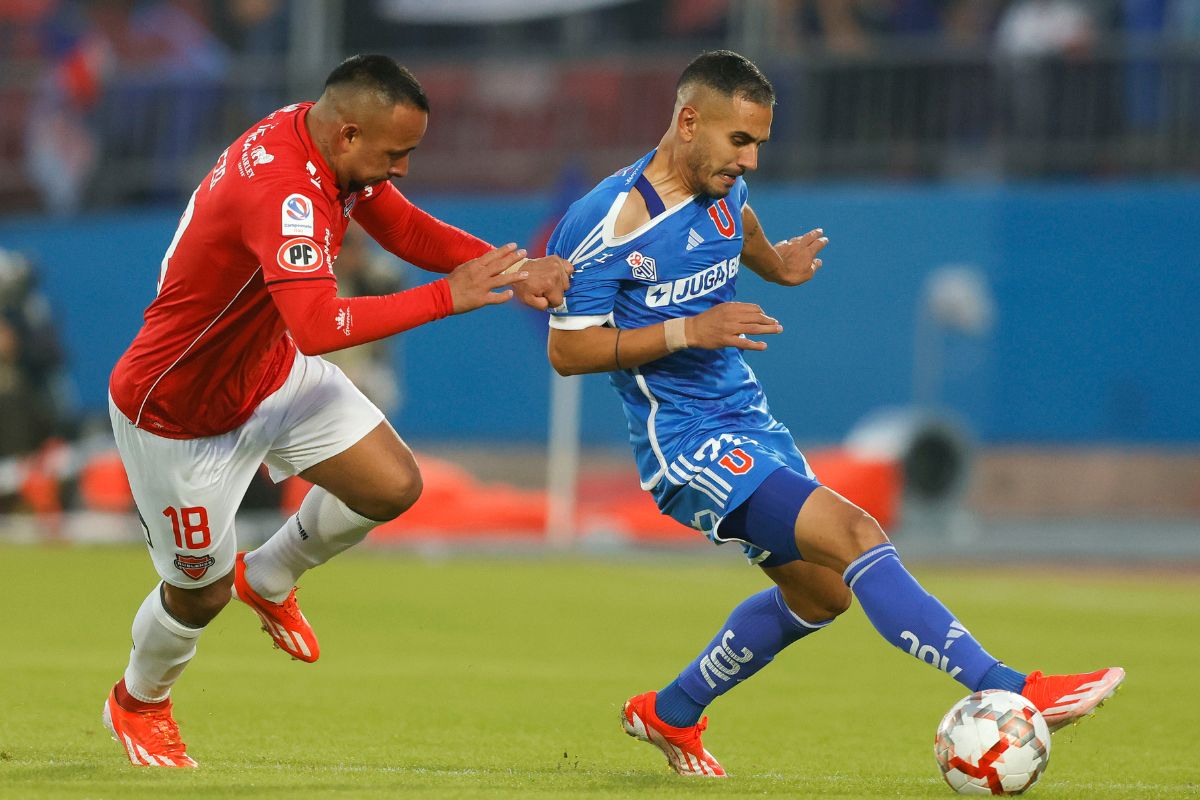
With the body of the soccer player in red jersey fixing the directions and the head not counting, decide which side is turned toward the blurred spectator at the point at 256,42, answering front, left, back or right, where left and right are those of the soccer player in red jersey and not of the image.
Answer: left

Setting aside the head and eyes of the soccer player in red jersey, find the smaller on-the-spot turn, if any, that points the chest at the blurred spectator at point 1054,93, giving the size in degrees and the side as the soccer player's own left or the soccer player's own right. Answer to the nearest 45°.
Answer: approximately 45° to the soccer player's own left

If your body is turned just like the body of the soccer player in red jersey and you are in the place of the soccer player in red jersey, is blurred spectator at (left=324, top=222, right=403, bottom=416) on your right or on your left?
on your left

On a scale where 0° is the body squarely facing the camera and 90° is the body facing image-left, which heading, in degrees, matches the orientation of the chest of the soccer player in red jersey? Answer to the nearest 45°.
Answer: approximately 270°

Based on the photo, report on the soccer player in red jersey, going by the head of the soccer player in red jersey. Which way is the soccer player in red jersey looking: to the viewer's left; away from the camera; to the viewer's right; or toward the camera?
to the viewer's right

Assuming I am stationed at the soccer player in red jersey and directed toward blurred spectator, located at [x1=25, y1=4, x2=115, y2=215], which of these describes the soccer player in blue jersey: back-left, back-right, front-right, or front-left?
back-right

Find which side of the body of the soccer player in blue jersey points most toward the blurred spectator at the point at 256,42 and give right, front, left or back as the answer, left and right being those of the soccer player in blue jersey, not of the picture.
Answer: back

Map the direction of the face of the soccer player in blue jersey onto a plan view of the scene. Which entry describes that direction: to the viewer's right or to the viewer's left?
to the viewer's right

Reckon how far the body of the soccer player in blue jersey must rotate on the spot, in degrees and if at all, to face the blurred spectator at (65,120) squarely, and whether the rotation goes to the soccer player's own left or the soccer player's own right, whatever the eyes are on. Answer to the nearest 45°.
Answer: approximately 180°

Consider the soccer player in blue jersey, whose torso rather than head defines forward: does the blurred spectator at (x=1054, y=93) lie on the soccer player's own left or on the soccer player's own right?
on the soccer player's own left

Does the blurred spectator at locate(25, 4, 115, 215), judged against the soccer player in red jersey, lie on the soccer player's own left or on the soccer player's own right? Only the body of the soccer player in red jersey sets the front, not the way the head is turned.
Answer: on the soccer player's own left
